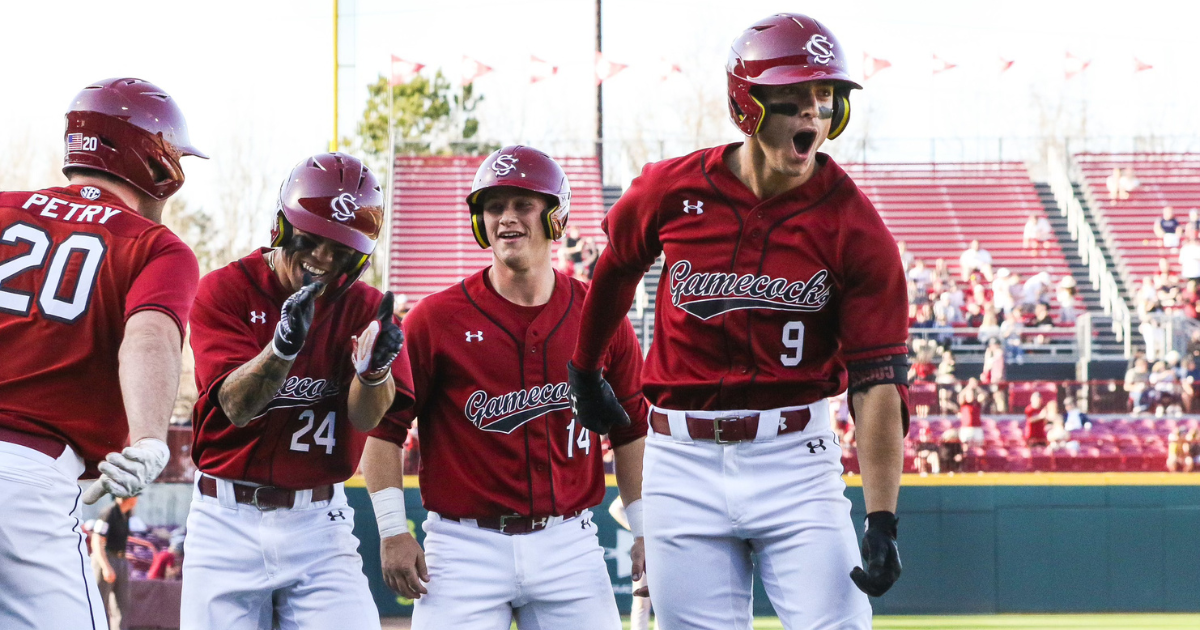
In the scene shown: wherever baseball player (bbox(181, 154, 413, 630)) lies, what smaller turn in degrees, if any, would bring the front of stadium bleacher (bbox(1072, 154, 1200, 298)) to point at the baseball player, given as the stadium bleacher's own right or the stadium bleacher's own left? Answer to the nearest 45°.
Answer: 0° — it already faces them

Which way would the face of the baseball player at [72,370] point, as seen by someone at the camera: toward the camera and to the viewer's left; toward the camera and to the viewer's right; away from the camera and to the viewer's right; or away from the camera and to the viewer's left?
away from the camera and to the viewer's right

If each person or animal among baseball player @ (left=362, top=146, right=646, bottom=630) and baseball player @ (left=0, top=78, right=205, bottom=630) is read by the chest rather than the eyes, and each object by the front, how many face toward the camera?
1

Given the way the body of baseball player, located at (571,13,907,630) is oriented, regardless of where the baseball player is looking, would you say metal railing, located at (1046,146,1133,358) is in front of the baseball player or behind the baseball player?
behind

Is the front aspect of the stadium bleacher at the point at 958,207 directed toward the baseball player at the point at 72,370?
yes

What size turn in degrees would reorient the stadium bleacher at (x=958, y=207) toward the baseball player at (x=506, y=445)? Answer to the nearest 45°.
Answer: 0° — it already faces them

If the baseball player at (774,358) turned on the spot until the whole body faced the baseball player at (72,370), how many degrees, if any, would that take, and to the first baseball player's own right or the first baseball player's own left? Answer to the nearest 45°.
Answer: approximately 90° to the first baseball player's own right

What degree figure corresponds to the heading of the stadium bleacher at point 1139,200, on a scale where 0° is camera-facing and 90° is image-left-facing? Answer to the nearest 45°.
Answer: approximately 0°

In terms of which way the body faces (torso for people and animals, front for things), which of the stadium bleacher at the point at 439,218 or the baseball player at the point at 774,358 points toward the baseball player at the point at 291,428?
the stadium bleacher
